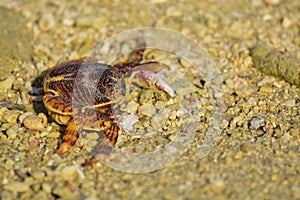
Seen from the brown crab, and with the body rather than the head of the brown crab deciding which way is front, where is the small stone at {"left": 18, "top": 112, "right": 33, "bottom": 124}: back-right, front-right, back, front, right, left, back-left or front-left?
back

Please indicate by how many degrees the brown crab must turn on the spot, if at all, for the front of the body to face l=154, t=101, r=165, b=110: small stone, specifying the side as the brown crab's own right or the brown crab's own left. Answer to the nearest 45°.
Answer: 0° — it already faces it

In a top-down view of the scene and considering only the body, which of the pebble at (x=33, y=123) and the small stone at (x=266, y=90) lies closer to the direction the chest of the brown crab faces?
the small stone

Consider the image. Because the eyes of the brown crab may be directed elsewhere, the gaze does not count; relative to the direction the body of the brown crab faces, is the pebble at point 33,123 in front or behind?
behind

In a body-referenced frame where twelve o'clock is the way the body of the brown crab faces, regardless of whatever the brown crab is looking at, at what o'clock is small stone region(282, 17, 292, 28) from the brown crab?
The small stone is roughly at 11 o'clock from the brown crab.

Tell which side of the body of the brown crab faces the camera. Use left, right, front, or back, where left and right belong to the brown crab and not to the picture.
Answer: right

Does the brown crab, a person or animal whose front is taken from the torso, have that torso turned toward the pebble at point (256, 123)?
yes

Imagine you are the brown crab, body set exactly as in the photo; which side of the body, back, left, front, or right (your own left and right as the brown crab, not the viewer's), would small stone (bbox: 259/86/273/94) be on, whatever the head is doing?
front

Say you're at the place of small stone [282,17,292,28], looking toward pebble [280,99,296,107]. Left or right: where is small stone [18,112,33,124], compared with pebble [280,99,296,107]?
right

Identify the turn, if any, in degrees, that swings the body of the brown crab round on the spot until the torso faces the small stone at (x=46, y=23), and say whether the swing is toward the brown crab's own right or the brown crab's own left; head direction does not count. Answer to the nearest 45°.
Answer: approximately 90° to the brown crab's own left

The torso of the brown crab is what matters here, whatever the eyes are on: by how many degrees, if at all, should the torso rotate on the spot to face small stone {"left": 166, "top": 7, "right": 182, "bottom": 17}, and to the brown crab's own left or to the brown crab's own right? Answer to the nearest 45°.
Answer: approximately 45° to the brown crab's own left

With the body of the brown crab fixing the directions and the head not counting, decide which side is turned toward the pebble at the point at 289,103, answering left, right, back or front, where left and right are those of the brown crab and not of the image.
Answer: front

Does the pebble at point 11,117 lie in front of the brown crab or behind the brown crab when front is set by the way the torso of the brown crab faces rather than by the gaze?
behind

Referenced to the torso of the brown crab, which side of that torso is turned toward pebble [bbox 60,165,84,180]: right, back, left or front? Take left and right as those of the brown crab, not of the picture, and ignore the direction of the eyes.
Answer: right

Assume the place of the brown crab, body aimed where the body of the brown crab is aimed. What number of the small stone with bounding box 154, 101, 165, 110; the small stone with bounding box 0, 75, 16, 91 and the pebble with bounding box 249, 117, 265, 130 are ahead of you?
2
